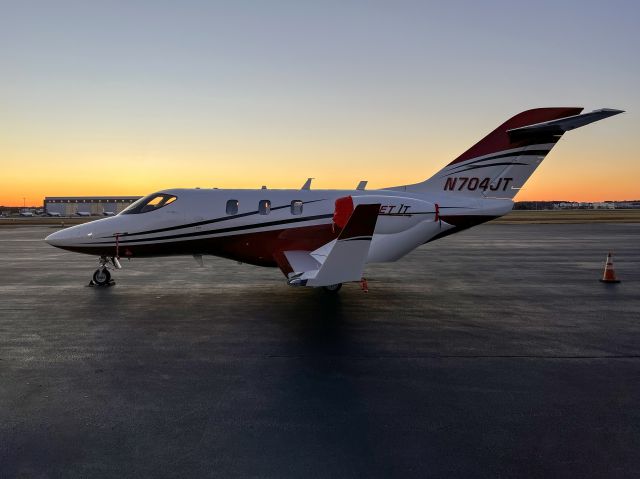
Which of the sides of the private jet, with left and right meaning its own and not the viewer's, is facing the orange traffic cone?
back

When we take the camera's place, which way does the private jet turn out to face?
facing to the left of the viewer
